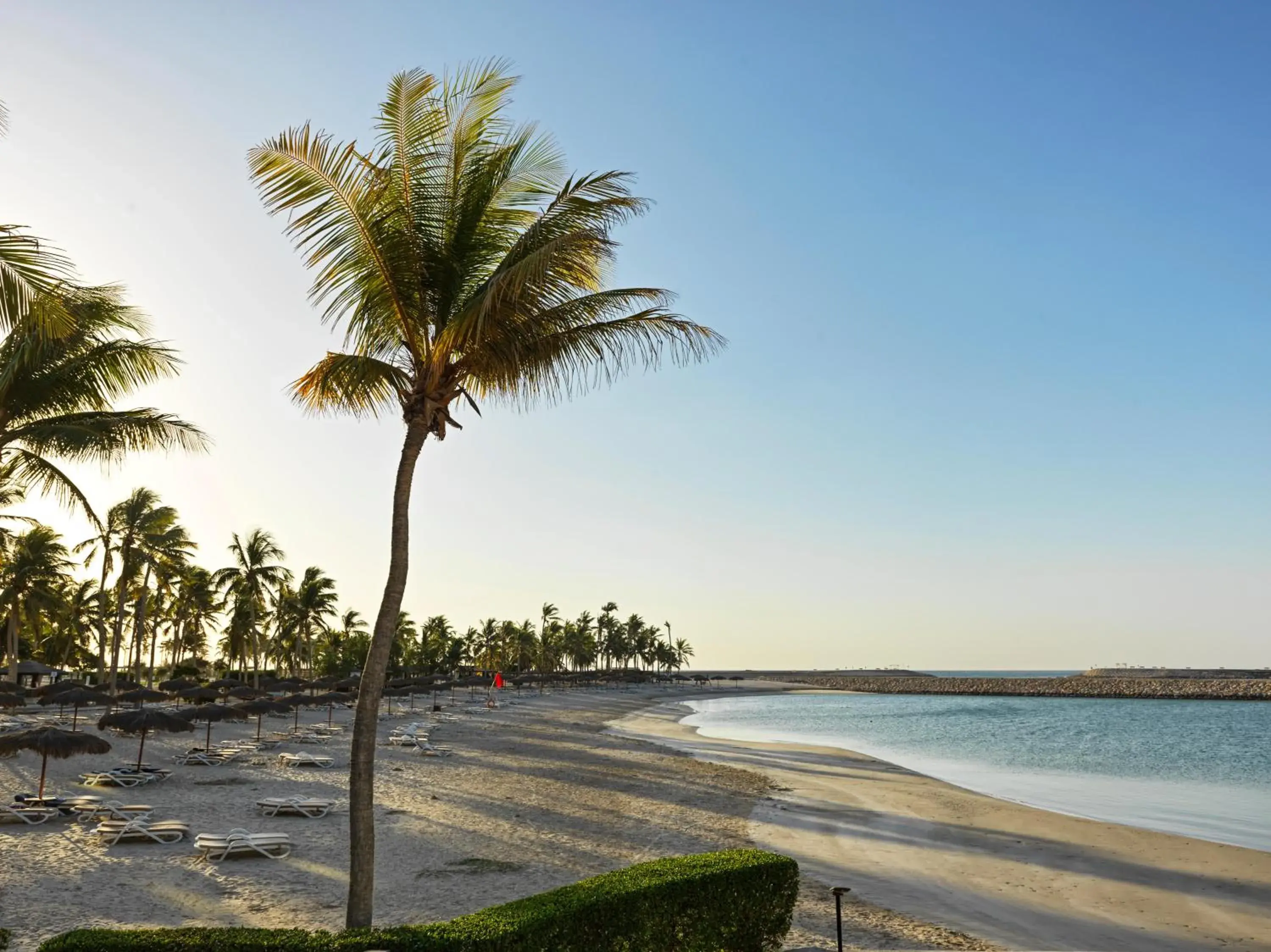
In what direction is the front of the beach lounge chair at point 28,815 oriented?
to the viewer's right

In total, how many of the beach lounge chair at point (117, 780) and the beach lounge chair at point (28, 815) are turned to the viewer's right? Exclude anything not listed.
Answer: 2

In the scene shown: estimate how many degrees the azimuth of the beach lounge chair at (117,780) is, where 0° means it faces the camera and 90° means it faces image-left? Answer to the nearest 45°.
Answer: approximately 270°

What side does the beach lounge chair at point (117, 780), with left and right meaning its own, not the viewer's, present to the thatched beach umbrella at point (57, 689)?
left

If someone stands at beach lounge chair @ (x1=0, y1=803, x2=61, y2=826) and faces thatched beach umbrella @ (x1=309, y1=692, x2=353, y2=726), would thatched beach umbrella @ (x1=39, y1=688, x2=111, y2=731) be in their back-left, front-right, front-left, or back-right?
front-left

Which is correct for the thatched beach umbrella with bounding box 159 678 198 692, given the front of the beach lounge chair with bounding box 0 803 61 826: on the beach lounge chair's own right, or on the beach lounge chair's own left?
on the beach lounge chair's own left

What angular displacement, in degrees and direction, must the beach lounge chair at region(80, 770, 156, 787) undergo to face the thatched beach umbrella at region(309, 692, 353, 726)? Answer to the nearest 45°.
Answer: approximately 45° to its left

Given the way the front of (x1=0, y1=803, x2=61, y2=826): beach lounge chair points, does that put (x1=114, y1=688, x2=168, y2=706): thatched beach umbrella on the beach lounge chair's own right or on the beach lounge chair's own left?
on the beach lounge chair's own left

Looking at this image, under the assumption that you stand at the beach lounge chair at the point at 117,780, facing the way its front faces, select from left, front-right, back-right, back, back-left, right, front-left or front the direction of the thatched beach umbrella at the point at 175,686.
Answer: left

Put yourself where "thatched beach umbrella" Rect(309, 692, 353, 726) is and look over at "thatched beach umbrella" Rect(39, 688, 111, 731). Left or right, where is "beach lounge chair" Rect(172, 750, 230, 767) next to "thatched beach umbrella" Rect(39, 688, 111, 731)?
left

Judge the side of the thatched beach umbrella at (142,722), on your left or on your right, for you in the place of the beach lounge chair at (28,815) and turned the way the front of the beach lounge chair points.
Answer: on your left

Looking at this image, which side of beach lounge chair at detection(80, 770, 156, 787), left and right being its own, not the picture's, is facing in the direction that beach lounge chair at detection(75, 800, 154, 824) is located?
right

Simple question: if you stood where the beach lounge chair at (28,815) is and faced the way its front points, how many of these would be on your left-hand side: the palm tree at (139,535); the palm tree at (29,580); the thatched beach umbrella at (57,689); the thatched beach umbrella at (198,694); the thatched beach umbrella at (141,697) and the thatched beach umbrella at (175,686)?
6

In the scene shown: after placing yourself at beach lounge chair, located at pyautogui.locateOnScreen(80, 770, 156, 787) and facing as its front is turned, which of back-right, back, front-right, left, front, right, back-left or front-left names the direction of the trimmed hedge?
right
